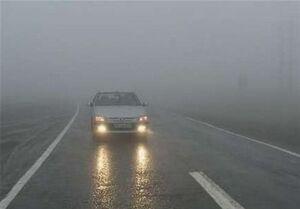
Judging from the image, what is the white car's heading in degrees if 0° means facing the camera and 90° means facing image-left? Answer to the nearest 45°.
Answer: approximately 0°
